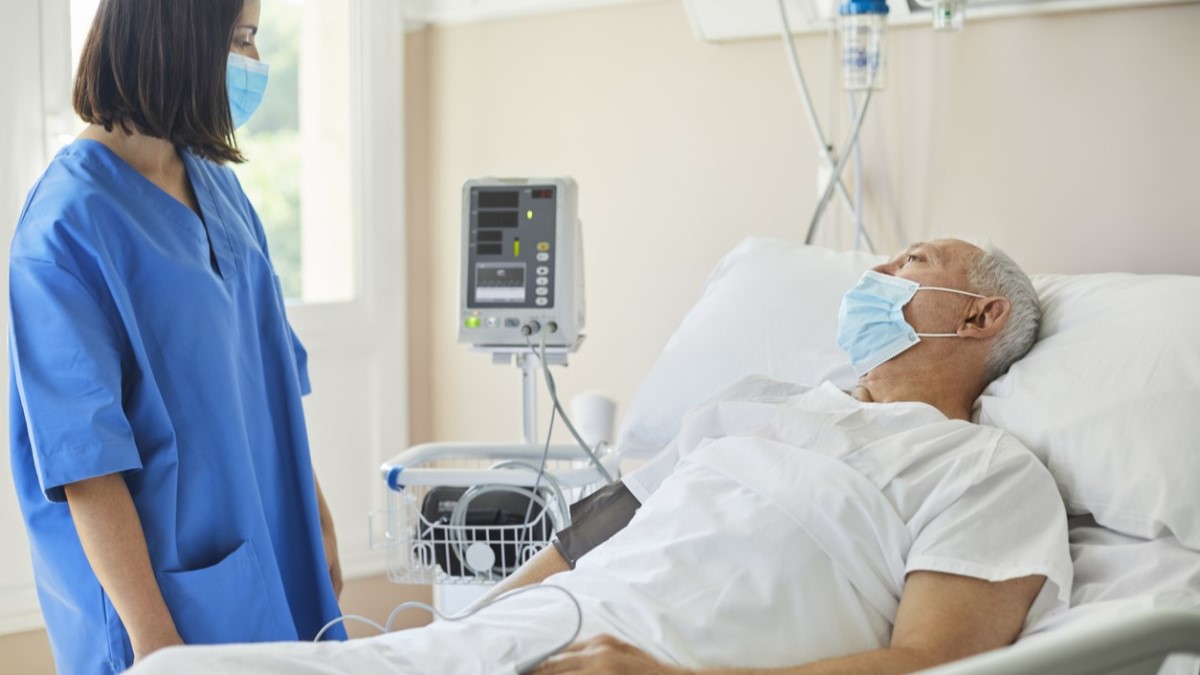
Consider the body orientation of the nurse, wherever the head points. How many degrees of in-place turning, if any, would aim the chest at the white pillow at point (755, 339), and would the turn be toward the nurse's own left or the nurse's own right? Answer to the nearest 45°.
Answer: approximately 45° to the nurse's own left

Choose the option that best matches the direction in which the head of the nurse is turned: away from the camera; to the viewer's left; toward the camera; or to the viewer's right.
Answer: to the viewer's right

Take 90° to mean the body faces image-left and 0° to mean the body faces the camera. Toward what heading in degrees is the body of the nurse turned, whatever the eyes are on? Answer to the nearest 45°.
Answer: approximately 315°

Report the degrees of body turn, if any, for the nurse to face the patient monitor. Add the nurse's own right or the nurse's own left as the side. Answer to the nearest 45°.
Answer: approximately 90° to the nurse's own left

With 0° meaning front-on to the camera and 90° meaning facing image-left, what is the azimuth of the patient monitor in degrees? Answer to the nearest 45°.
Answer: approximately 0°
